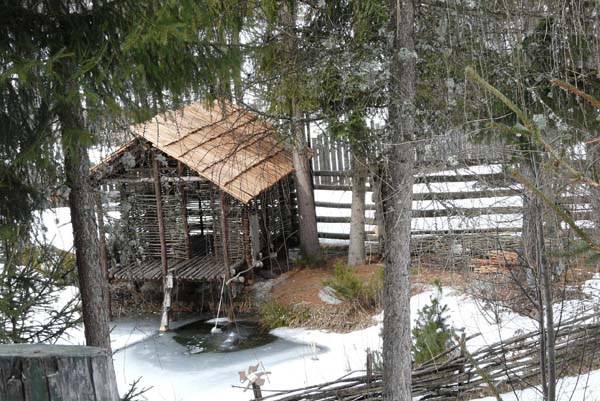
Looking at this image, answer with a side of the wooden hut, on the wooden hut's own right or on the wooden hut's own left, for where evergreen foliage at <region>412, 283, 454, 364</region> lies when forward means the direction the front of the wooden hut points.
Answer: on the wooden hut's own left

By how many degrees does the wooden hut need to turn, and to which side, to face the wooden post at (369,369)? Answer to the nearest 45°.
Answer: approximately 45° to its left

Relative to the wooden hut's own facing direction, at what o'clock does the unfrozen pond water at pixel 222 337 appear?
The unfrozen pond water is roughly at 10 o'clock from the wooden hut.

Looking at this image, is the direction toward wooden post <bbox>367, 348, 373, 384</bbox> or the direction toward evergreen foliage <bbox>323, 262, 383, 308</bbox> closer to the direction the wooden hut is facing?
the wooden post

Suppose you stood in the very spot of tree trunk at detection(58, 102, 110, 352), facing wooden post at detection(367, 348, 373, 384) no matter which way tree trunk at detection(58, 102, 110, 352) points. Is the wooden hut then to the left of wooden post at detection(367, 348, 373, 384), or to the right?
left

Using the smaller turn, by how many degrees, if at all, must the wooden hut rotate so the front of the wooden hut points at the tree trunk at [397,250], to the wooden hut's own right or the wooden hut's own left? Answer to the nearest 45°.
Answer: approximately 45° to the wooden hut's own left

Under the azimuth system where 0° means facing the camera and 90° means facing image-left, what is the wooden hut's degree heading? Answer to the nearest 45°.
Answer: approximately 45°

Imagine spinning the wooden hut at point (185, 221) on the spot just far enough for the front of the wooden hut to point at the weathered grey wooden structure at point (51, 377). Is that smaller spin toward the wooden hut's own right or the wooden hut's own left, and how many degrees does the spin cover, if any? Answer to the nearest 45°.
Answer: approximately 45° to the wooden hut's own left

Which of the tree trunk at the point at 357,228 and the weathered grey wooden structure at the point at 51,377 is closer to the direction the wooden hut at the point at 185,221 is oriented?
the weathered grey wooden structure
